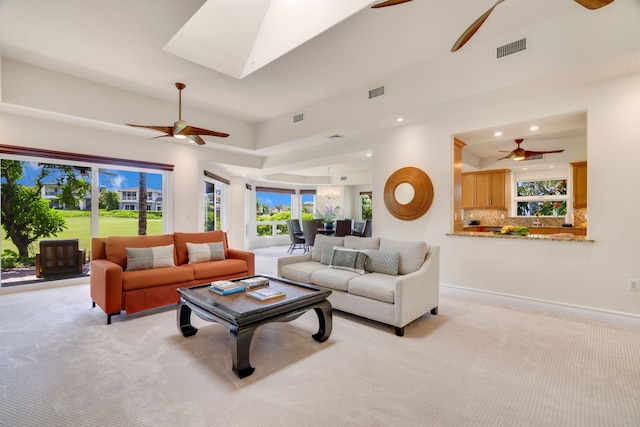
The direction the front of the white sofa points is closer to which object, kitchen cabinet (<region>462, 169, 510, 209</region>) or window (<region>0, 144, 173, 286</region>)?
the window

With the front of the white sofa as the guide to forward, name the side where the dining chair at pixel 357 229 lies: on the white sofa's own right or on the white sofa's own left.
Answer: on the white sofa's own right

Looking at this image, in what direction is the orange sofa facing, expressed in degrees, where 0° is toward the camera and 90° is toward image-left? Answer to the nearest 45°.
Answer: approximately 315°

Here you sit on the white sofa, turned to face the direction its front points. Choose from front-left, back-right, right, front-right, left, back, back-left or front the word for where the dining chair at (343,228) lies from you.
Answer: back-right

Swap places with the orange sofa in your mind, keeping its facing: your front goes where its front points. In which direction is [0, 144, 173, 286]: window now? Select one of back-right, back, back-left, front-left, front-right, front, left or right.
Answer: back

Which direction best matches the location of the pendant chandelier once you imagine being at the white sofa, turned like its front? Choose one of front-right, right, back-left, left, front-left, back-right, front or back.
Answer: back-right

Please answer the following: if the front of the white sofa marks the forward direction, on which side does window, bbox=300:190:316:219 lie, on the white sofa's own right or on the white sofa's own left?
on the white sofa's own right

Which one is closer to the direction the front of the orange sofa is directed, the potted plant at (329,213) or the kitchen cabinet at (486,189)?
the kitchen cabinet
